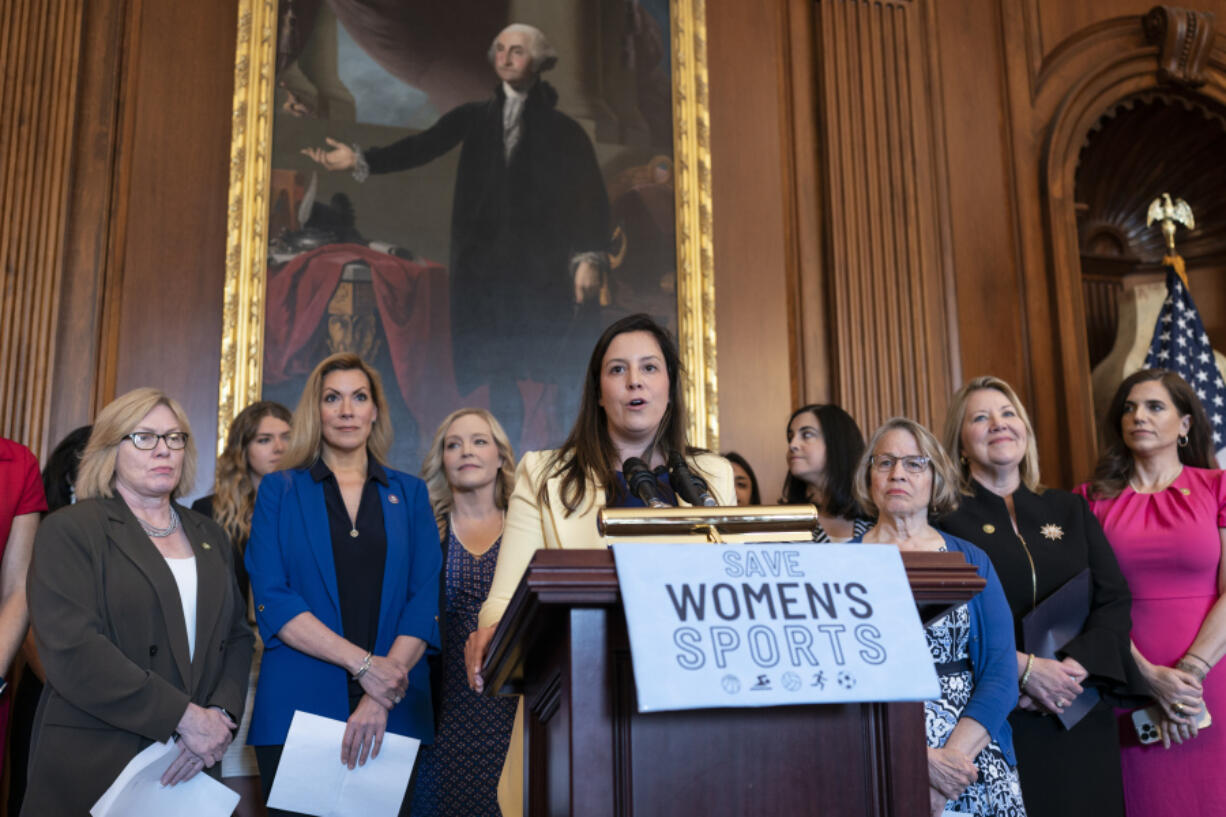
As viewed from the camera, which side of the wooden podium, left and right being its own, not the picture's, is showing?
front

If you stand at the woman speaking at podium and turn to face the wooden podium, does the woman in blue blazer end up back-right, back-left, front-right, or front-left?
back-right

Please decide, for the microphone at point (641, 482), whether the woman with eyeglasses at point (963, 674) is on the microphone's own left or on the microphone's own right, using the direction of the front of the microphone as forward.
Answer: on the microphone's own right

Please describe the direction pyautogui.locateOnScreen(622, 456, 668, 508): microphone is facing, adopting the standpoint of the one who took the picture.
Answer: facing away from the viewer and to the left of the viewer

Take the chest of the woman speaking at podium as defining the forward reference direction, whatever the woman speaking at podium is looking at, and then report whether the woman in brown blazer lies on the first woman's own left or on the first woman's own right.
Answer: on the first woman's own right

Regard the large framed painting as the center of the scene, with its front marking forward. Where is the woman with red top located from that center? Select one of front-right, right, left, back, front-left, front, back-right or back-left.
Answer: front-right

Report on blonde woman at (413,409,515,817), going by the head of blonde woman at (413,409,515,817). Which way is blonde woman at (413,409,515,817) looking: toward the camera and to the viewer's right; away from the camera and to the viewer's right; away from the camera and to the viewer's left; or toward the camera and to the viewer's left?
toward the camera and to the viewer's right
